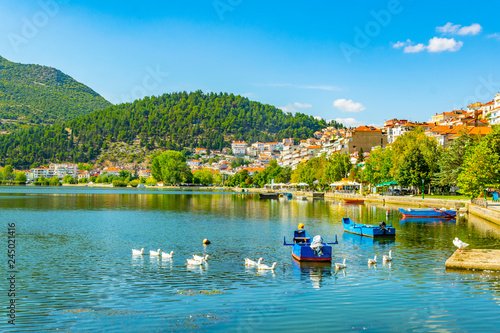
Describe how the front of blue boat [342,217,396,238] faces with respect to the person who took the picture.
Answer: facing away from the viewer and to the left of the viewer

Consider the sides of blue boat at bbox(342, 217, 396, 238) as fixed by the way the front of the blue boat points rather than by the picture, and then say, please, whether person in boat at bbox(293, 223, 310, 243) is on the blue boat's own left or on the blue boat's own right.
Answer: on the blue boat's own left
